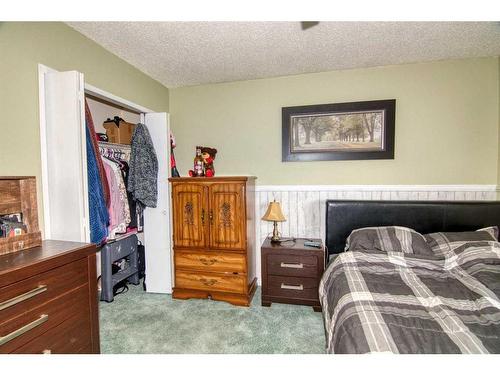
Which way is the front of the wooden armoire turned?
toward the camera

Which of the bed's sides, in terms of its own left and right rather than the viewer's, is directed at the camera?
front

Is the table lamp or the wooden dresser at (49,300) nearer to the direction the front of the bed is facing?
the wooden dresser

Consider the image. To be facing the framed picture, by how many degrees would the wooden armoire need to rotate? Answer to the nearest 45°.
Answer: approximately 90° to its left

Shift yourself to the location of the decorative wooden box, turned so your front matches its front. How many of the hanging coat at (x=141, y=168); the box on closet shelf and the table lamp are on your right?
0

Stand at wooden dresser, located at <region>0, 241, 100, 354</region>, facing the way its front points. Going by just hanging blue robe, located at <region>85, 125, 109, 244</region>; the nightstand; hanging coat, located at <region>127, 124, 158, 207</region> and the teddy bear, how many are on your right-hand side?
0

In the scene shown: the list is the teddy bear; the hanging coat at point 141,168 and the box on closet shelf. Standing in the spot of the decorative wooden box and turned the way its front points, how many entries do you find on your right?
0

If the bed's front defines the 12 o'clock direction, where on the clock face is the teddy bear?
The teddy bear is roughly at 3 o'clock from the bed.

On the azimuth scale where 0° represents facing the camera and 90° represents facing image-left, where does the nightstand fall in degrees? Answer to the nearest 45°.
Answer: approximately 0°

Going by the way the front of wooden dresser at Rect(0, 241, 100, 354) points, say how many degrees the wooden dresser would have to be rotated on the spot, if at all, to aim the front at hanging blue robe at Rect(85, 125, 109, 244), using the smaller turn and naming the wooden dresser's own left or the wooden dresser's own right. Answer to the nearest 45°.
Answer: approximately 90° to the wooden dresser's own left

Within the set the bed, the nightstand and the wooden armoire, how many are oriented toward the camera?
3

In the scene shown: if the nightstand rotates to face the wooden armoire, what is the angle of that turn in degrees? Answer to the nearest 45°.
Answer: approximately 90° to its right

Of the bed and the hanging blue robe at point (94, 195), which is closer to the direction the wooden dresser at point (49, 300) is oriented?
the bed

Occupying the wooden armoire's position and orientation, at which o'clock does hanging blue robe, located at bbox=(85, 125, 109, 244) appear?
The hanging blue robe is roughly at 2 o'clock from the wooden armoire.

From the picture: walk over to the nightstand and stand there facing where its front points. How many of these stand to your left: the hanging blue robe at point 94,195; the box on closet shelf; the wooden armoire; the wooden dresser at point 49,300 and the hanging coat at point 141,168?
0

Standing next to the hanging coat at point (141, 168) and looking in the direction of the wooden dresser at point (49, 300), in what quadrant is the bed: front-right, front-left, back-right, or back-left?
front-left

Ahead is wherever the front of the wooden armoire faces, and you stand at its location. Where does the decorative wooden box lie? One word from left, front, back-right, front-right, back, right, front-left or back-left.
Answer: front-right

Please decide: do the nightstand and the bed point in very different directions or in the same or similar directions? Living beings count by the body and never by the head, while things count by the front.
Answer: same or similar directions

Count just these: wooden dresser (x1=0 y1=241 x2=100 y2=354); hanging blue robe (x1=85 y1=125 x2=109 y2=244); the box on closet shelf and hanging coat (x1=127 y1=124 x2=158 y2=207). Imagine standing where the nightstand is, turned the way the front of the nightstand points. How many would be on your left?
0

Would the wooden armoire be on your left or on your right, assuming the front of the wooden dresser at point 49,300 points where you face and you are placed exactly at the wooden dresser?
on your left

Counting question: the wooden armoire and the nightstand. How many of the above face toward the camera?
2

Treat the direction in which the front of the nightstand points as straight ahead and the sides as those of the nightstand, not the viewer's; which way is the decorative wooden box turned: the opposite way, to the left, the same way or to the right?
to the left

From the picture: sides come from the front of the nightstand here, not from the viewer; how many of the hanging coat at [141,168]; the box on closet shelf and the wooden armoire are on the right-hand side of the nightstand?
3
